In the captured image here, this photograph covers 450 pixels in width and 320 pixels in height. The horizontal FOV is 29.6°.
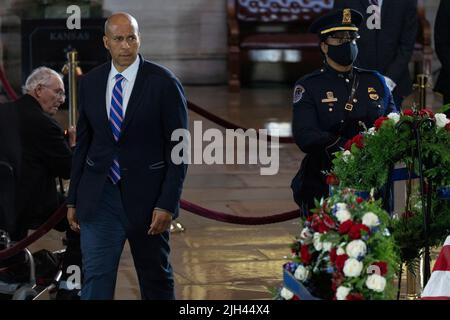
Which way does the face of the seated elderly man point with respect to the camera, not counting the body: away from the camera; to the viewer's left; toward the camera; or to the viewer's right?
to the viewer's right

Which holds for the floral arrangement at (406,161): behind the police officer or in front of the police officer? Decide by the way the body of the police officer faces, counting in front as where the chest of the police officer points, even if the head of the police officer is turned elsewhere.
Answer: in front

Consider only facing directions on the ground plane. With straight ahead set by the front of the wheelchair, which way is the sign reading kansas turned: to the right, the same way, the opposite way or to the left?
to the right

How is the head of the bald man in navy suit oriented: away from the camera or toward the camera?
toward the camera

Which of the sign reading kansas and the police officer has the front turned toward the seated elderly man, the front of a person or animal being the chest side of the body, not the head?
the sign reading kansas

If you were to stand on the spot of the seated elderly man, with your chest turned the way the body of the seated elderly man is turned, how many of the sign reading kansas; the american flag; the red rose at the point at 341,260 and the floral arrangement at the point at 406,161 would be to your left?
1

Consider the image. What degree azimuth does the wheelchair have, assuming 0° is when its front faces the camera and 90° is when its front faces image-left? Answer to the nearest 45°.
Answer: approximately 270°

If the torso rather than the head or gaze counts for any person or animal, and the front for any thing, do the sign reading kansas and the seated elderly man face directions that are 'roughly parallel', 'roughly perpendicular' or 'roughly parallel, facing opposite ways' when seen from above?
roughly perpendicular

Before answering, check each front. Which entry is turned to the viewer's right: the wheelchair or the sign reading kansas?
the wheelchair

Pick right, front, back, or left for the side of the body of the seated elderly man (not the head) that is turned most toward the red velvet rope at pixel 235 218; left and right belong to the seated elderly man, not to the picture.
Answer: front

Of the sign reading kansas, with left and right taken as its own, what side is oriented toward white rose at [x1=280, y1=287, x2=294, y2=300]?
front

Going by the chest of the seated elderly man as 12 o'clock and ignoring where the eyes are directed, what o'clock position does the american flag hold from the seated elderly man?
The american flag is roughly at 2 o'clock from the seated elderly man.

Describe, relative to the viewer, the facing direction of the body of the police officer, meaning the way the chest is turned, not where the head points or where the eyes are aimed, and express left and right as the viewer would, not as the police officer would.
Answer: facing the viewer and to the right of the viewer

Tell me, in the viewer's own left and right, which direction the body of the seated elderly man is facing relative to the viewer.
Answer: facing to the right of the viewer

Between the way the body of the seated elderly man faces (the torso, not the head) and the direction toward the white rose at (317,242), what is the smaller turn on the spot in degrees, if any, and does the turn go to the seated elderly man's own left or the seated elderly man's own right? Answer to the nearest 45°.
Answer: approximately 90° to the seated elderly man's own right

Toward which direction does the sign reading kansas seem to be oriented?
toward the camera
